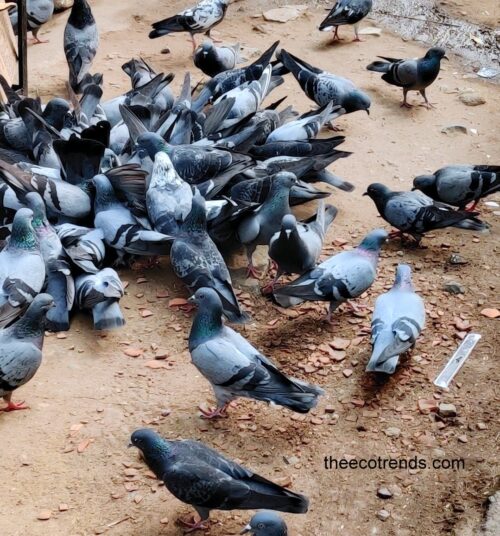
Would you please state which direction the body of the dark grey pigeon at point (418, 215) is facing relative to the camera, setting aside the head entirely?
to the viewer's left

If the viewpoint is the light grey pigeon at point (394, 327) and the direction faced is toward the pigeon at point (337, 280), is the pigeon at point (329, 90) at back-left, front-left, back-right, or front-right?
front-right

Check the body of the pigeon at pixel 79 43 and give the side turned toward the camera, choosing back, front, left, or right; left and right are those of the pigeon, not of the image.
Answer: back

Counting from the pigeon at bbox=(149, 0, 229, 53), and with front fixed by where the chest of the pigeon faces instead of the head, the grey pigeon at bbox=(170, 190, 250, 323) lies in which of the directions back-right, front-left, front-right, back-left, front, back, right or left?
right

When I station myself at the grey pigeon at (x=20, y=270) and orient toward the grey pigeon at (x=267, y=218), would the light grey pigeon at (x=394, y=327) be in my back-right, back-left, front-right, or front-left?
front-right

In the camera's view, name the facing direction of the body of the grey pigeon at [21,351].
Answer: to the viewer's right

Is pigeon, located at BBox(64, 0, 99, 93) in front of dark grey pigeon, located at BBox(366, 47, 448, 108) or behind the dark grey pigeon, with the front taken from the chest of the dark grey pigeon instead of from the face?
behind

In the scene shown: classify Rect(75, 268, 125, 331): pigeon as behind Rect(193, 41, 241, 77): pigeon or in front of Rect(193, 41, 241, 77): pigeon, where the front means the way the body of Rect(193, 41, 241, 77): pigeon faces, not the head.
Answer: in front

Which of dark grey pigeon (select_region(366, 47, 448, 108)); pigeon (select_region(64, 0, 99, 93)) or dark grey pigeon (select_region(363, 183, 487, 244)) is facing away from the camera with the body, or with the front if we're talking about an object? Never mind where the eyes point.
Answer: the pigeon

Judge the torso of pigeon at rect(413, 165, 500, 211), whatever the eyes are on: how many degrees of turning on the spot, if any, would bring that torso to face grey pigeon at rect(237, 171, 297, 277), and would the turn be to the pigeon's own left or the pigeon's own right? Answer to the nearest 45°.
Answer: approximately 45° to the pigeon's own left

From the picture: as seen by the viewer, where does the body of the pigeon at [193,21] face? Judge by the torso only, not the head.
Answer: to the viewer's right

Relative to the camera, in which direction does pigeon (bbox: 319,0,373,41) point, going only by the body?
to the viewer's right

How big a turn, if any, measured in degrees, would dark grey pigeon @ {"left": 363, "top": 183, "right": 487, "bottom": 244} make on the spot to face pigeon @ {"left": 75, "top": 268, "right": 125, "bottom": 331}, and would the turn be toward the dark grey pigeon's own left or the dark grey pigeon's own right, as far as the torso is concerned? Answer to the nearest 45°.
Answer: approximately 45° to the dark grey pigeon's own left

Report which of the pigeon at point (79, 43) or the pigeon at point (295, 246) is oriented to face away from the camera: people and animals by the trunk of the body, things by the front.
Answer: the pigeon at point (79, 43)

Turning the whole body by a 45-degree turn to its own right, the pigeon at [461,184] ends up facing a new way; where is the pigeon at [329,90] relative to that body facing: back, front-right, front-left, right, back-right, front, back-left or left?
front
